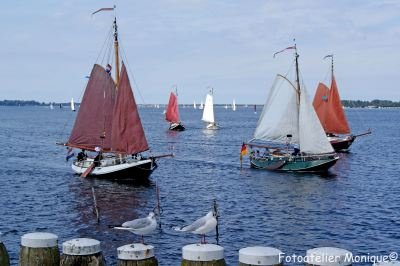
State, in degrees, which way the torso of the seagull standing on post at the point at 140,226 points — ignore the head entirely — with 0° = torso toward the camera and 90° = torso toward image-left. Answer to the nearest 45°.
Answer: approximately 270°

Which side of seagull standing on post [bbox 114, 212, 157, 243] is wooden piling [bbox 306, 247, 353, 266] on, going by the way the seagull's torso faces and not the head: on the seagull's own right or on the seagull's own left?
on the seagull's own right
